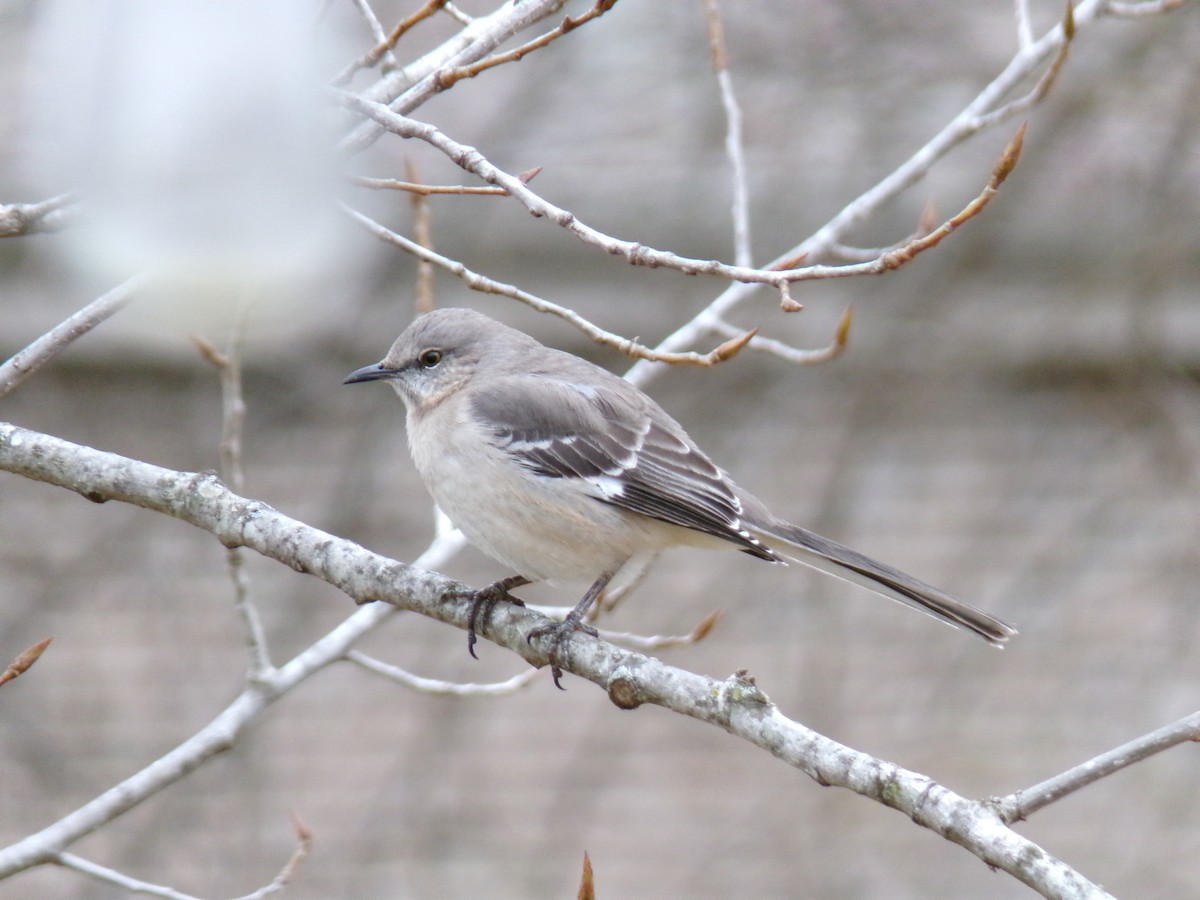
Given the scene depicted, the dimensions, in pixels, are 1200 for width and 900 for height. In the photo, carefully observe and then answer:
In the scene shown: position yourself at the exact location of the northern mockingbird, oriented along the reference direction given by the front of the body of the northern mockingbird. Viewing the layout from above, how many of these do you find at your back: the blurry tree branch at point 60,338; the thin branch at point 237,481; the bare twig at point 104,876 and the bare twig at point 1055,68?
1

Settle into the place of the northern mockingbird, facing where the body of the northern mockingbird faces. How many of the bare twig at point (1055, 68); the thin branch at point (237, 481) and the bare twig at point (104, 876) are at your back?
1

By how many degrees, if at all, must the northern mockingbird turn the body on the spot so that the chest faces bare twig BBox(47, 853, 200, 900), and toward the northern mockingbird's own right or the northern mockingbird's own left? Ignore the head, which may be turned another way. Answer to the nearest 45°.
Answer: approximately 45° to the northern mockingbird's own left

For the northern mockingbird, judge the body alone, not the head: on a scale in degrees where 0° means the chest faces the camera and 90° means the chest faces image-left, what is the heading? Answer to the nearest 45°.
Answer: approximately 90°

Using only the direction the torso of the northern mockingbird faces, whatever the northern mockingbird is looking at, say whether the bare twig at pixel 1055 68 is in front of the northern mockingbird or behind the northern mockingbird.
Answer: behind

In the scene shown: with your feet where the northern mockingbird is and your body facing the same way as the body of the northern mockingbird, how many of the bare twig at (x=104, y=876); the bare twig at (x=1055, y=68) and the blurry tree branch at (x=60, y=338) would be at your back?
1

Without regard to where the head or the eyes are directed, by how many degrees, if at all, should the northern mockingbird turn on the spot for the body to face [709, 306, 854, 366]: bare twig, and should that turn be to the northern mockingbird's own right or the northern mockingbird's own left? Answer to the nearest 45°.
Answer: approximately 180°
